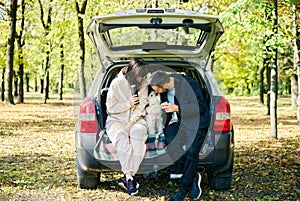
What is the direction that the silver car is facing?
away from the camera

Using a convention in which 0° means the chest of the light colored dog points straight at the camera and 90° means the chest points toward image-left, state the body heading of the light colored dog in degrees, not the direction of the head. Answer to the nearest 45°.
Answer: approximately 0°
